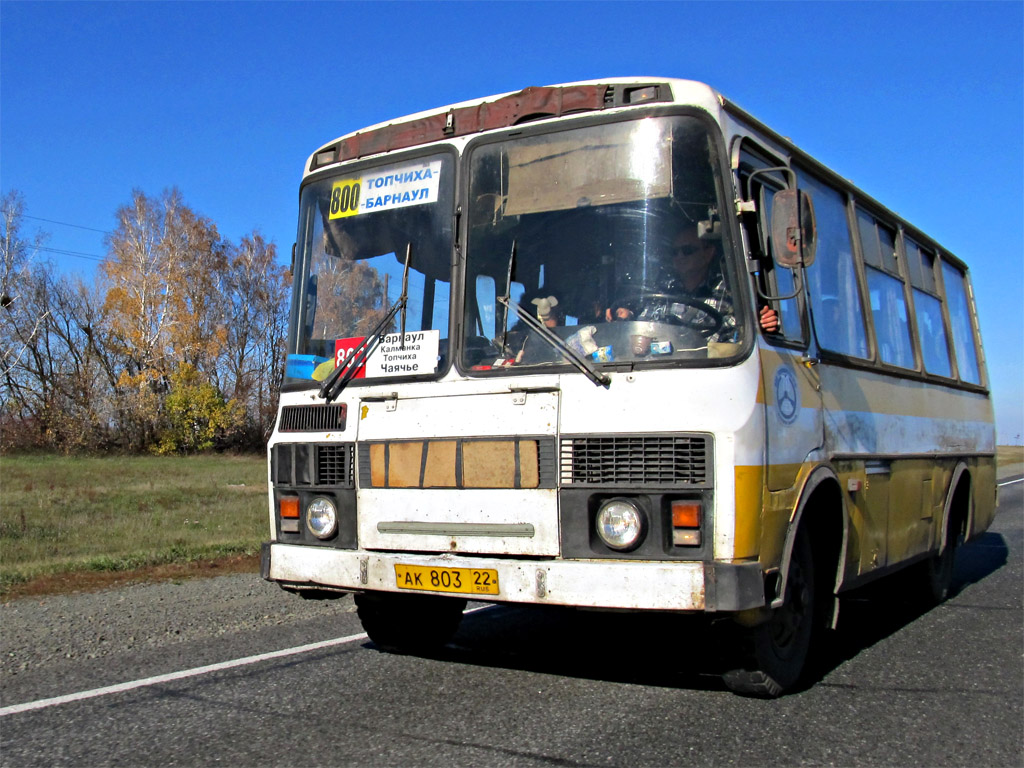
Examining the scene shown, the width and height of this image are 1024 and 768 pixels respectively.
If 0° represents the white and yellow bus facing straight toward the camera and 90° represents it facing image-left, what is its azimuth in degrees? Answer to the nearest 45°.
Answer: approximately 45°

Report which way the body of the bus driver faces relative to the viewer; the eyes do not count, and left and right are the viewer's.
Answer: facing the viewer and to the left of the viewer
